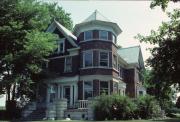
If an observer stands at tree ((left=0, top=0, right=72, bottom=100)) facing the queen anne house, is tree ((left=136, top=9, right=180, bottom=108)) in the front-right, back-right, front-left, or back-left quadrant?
front-right

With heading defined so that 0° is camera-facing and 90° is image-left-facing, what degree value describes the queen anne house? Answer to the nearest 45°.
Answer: approximately 45°

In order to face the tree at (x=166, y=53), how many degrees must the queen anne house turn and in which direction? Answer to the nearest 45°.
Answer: approximately 45° to its left

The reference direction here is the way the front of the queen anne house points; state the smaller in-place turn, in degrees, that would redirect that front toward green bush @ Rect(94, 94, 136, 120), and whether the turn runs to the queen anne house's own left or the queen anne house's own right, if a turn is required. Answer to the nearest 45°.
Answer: approximately 45° to the queen anne house's own left

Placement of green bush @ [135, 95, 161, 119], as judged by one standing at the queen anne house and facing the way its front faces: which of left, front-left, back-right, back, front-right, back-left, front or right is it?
left

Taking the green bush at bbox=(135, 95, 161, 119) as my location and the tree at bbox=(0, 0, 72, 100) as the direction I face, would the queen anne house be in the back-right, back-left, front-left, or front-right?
front-right

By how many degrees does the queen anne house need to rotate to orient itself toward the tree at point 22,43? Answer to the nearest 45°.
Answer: approximately 45° to its right
